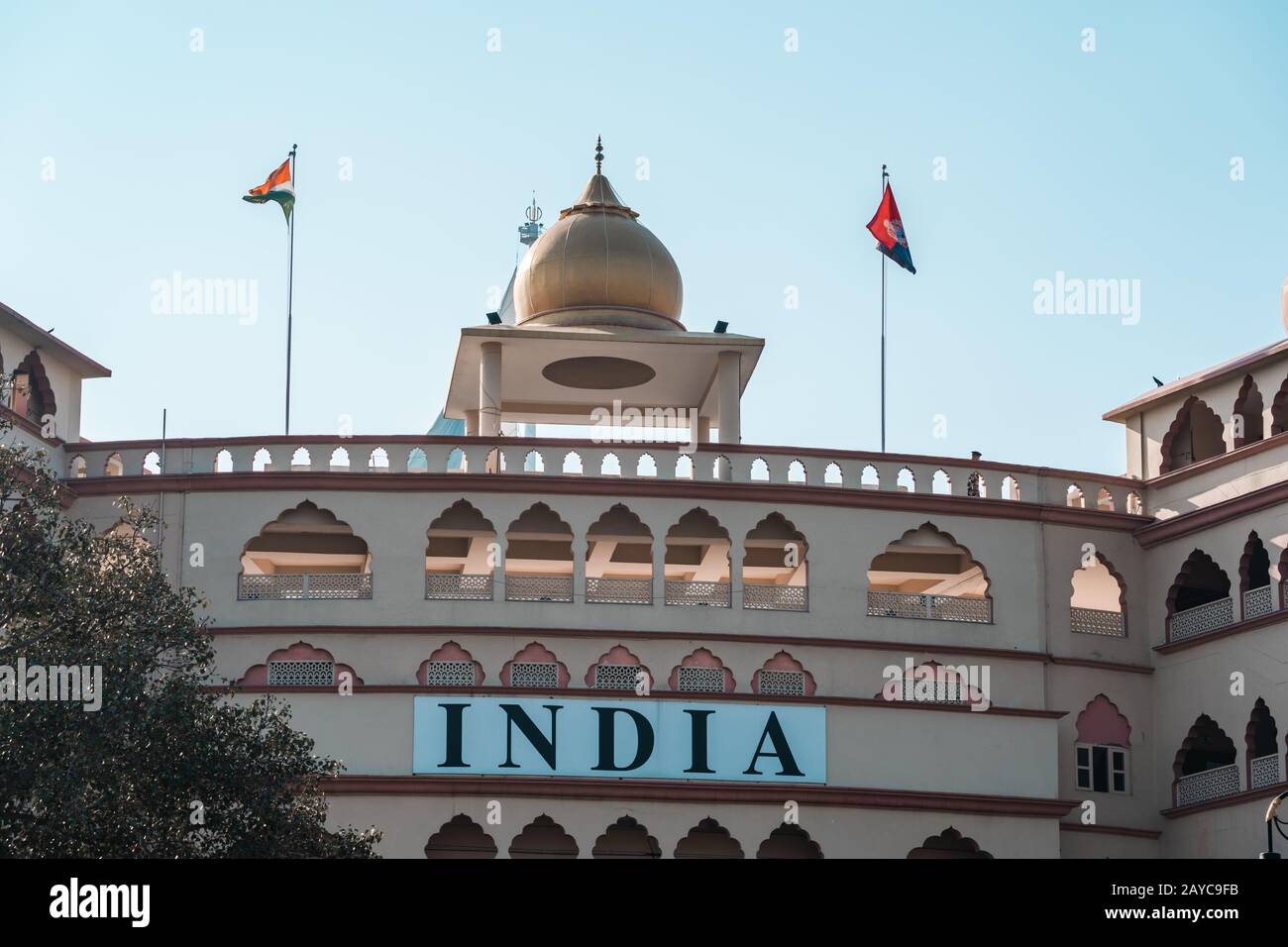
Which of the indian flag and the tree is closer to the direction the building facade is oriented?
the tree

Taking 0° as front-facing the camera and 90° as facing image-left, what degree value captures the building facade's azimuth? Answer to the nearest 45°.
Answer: approximately 0°
